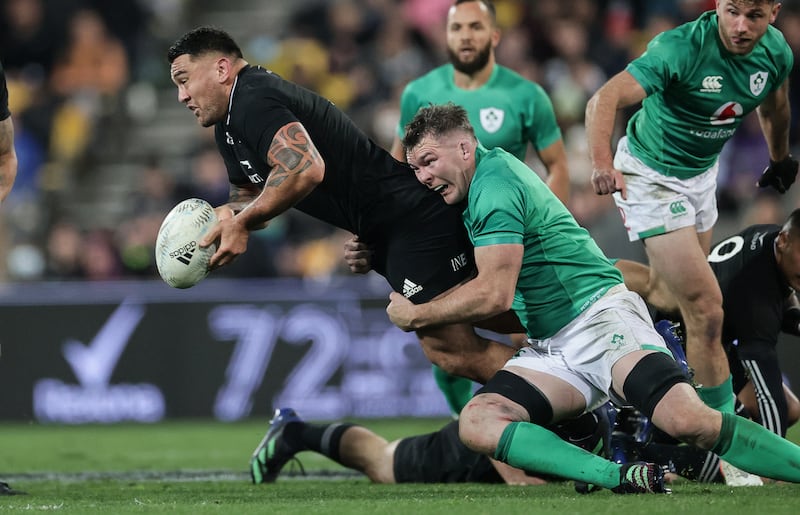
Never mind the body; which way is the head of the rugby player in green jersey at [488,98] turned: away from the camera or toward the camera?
toward the camera

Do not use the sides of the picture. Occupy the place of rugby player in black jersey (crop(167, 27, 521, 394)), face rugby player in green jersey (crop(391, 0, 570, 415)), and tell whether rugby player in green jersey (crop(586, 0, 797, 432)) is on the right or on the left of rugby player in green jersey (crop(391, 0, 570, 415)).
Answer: right

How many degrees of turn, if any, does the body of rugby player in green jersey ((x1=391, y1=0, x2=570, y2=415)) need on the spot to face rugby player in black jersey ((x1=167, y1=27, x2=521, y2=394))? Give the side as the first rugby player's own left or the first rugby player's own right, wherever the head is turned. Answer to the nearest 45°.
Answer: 0° — they already face them

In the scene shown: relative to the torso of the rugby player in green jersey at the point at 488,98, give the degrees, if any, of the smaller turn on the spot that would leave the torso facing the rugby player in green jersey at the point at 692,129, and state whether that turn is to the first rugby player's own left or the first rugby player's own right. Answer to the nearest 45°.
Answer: approximately 45° to the first rugby player's own left

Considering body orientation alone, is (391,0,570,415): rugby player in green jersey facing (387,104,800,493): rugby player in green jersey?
yes

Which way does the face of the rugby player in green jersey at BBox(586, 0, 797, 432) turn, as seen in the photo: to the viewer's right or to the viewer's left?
to the viewer's left

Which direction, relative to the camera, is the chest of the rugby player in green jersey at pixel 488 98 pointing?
toward the camera
